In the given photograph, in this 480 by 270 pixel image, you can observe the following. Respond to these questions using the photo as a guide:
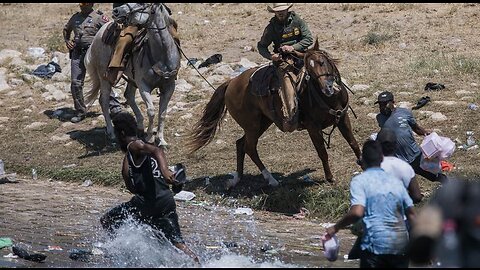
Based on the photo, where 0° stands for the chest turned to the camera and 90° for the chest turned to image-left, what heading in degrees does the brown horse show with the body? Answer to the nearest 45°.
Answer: approximately 315°

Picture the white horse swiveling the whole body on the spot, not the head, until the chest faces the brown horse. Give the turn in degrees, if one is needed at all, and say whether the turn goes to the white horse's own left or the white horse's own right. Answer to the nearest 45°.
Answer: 0° — it already faces it

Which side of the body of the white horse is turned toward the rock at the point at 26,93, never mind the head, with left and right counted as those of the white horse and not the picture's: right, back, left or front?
back

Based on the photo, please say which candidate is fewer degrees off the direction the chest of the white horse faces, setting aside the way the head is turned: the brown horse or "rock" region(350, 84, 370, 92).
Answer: the brown horse

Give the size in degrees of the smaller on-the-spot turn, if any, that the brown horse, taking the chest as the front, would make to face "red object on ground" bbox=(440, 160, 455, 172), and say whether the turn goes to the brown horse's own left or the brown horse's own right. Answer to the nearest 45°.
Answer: approximately 45° to the brown horse's own left

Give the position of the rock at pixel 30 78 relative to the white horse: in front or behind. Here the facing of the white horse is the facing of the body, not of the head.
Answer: behind

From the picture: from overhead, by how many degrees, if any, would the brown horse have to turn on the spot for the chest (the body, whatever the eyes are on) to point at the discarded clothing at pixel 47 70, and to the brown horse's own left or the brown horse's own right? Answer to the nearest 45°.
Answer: approximately 180°

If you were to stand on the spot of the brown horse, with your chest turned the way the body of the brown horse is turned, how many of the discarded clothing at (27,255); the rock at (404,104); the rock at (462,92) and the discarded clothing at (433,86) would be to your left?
3

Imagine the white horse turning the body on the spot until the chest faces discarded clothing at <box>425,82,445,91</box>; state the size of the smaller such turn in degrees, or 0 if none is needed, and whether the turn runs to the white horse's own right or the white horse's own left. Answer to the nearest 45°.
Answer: approximately 45° to the white horse's own left

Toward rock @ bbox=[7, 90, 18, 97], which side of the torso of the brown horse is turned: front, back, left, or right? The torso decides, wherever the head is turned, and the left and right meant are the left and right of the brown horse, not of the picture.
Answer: back
